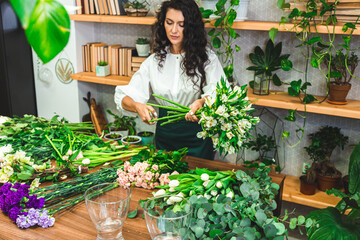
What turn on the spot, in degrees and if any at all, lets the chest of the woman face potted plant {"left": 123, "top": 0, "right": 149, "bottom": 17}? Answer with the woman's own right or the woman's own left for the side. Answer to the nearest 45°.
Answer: approximately 135° to the woman's own right

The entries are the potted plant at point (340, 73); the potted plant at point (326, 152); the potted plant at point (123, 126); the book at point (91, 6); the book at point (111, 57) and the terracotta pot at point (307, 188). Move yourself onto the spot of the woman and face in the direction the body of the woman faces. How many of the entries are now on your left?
3

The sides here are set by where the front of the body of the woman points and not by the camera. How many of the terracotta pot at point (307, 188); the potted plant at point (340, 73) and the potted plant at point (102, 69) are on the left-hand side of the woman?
2

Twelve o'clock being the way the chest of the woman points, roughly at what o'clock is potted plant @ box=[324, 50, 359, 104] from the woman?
The potted plant is roughly at 9 o'clock from the woman.

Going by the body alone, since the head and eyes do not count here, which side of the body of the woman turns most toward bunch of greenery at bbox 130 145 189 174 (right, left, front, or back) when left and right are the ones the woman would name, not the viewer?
front

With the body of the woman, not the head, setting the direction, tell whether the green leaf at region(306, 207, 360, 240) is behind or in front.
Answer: in front

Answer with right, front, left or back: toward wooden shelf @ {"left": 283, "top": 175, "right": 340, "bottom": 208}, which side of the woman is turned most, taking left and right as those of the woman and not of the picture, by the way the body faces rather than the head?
left

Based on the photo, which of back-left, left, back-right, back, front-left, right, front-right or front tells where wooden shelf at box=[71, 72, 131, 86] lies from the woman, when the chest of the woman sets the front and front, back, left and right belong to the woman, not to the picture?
back-right

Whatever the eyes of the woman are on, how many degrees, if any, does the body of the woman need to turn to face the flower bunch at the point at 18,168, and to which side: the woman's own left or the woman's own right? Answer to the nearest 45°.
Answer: approximately 45° to the woman's own right

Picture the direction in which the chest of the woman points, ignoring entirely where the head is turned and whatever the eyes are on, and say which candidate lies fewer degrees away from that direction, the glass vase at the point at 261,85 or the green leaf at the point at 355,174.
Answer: the green leaf

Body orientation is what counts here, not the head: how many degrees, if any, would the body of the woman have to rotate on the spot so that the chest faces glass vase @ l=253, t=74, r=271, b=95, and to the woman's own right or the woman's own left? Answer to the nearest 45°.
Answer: approximately 90° to the woman's own left

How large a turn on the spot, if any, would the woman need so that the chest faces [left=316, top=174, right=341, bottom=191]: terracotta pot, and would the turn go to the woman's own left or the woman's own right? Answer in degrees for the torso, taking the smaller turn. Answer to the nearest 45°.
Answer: approximately 90° to the woman's own left

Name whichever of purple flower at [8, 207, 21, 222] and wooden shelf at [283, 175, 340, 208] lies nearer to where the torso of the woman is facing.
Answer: the purple flower

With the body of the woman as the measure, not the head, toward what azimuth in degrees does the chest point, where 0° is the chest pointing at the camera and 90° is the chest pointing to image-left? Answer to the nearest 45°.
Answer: approximately 0°

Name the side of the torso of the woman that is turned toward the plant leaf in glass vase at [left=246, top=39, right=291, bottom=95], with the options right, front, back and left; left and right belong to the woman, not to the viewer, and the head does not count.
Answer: left

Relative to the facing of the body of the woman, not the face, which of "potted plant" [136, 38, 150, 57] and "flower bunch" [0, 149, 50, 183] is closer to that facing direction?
the flower bunch
